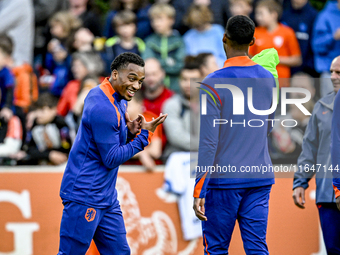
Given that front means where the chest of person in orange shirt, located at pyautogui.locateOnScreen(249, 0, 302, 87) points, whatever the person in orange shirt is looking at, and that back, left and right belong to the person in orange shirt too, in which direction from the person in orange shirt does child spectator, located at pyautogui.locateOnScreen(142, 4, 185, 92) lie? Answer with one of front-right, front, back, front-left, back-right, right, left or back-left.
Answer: front-right

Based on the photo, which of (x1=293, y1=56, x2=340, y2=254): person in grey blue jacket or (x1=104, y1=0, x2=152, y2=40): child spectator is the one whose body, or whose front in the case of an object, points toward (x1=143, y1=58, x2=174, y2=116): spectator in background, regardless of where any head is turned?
the child spectator

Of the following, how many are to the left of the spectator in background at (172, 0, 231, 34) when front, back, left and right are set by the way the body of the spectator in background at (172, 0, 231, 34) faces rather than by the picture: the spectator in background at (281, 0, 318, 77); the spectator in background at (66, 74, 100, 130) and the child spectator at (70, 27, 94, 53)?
1

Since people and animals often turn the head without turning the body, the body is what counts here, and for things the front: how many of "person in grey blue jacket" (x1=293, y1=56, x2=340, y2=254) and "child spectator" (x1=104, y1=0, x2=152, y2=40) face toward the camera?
2

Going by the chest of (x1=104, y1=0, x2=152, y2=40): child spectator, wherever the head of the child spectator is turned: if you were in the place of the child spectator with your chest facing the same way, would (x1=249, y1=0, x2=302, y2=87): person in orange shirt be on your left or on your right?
on your left

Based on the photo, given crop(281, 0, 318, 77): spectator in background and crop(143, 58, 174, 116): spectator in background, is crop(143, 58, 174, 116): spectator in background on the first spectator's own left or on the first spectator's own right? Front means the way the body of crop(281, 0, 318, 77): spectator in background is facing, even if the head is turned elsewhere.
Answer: on the first spectator's own right

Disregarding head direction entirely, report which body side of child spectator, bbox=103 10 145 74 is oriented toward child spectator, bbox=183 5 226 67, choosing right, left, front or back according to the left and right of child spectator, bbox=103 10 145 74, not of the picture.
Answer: left

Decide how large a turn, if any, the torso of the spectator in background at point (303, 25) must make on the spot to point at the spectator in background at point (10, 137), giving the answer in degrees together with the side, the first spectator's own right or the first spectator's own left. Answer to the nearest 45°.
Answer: approximately 45° to the first spectator's own right
